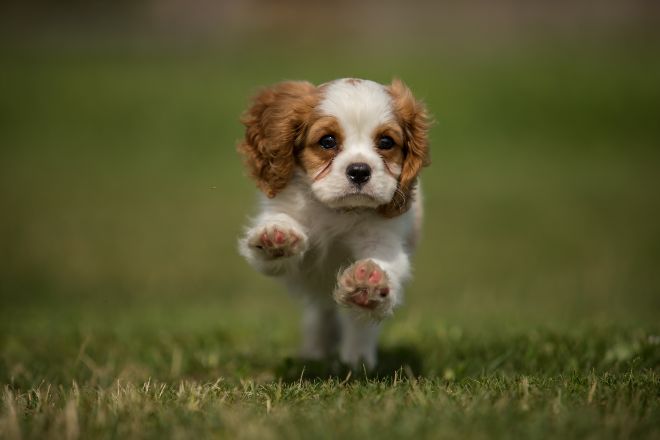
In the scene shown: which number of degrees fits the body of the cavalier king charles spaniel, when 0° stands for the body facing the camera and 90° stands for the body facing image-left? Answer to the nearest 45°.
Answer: approximately 0°
